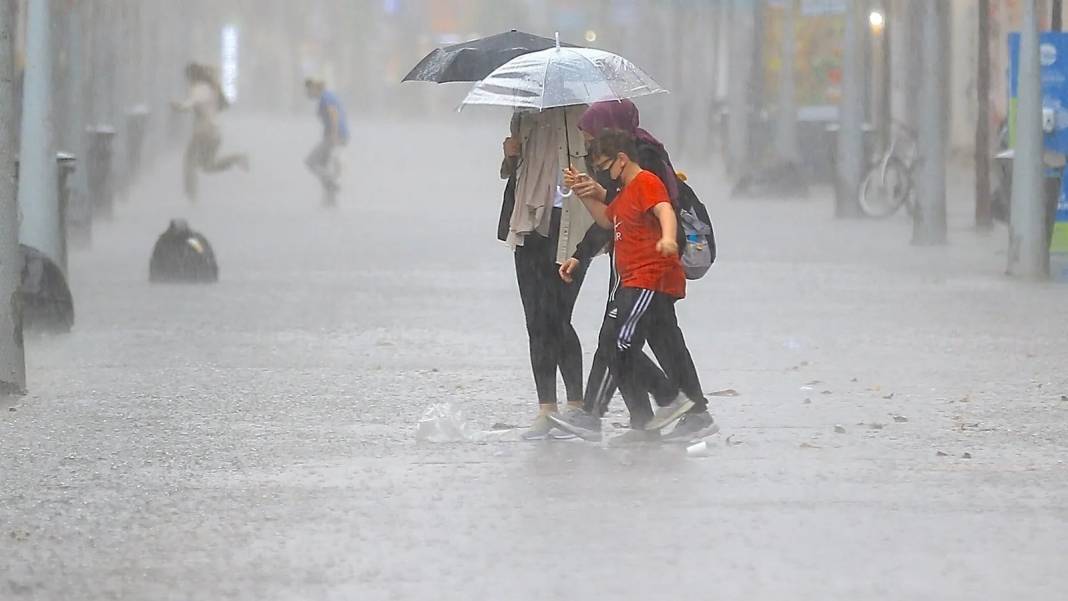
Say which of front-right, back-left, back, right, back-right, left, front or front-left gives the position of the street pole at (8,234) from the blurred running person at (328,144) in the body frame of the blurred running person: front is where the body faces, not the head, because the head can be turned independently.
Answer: left

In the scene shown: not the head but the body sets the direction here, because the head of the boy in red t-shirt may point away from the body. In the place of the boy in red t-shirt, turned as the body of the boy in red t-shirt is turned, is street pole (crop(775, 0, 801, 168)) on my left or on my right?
on my right

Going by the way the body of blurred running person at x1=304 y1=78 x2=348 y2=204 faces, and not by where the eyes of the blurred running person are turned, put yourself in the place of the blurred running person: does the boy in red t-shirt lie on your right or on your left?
on your left

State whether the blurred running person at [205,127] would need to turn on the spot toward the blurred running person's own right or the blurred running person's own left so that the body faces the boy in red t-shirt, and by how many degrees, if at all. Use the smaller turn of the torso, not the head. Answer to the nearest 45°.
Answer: approximately 90° to the blurred running person's own left

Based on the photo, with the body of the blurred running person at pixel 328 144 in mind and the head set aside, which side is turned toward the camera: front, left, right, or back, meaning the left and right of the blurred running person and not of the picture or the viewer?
left

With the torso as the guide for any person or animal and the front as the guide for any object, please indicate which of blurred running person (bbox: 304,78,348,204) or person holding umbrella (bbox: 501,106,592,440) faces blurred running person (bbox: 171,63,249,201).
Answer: blurred running person (bbox: 304,78,348,204)

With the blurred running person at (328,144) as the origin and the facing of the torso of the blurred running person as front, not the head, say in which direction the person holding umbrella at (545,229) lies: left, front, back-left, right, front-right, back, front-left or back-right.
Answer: left

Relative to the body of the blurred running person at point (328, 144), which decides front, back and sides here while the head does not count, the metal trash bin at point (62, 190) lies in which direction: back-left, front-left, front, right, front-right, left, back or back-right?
left

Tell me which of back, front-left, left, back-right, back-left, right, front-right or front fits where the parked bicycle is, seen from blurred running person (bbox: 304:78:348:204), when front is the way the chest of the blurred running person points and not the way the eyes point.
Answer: back-left

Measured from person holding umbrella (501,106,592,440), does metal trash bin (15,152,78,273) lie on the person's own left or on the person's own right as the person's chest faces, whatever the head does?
on the person's own right

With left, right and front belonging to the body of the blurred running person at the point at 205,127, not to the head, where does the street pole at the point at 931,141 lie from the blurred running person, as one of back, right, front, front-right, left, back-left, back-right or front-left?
back-left

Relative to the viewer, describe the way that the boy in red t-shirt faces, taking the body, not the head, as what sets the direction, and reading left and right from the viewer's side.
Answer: facing to the left of the viewer

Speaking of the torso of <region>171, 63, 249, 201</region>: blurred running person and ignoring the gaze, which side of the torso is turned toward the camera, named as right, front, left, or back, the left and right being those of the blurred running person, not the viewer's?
left

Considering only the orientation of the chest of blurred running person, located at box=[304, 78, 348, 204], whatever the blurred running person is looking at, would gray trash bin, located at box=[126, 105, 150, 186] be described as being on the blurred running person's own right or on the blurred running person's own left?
on the blurred running person's own right

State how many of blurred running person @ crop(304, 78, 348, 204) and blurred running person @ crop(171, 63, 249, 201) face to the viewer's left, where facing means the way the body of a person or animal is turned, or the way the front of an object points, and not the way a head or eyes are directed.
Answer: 2
